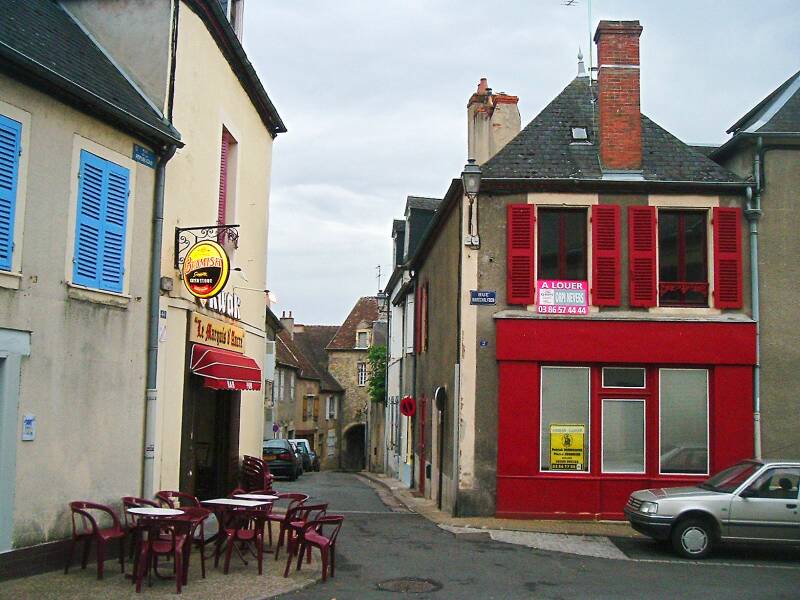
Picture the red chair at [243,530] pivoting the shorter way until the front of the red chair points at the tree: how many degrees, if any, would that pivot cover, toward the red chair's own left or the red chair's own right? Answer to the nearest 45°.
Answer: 0° — it already faces it

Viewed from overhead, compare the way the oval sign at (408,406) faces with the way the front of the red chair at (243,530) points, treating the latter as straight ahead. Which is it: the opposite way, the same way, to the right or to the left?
the opposite way

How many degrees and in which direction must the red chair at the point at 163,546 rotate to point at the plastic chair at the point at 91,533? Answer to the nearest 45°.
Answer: approximately 45° to its left

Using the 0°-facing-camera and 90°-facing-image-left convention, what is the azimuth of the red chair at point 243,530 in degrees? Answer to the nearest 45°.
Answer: approximately 180°

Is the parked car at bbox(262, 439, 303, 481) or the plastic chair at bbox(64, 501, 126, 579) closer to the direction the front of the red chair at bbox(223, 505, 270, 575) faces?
the parked car

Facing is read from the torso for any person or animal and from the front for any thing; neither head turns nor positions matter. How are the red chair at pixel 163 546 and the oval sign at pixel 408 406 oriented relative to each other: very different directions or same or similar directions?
very different directions

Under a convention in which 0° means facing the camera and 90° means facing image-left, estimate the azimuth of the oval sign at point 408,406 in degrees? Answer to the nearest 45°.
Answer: approximately 0°

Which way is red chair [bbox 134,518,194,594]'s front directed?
away from the camera

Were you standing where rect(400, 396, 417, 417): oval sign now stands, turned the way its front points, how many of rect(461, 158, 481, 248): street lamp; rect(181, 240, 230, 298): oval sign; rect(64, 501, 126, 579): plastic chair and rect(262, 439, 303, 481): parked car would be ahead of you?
3

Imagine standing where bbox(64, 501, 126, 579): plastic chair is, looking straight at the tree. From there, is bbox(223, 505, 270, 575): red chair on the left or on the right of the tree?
right

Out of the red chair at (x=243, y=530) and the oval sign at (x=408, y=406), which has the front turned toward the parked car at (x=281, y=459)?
the red chair

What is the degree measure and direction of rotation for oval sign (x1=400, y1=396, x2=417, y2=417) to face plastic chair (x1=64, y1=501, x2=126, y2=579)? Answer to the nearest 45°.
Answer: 0° — it already faces it

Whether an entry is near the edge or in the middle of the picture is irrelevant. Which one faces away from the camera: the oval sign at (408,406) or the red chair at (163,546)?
the red chair
